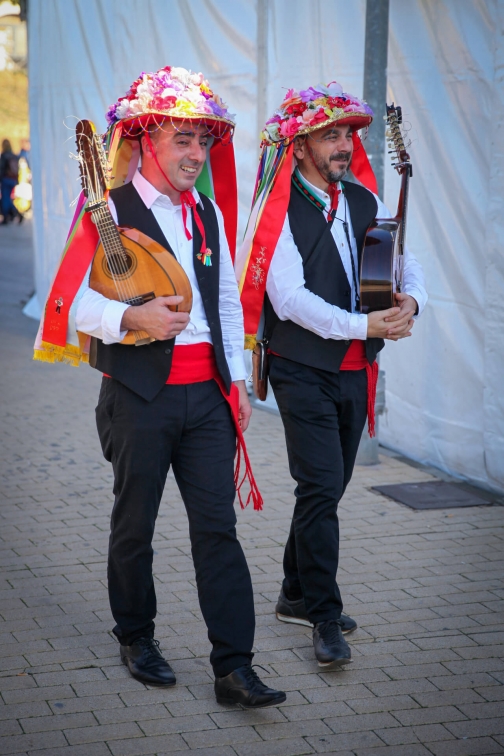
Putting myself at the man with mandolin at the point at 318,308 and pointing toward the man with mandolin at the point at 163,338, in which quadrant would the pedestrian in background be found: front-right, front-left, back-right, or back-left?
back-right

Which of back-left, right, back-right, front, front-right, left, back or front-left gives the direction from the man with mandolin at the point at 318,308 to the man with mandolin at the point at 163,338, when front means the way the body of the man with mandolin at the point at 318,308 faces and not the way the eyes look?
right

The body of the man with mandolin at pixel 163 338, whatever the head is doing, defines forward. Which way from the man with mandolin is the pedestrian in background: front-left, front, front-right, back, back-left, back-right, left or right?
back-left

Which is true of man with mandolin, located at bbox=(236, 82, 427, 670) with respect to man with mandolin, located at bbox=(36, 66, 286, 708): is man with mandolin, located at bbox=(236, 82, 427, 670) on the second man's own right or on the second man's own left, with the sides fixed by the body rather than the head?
on the second man's own left

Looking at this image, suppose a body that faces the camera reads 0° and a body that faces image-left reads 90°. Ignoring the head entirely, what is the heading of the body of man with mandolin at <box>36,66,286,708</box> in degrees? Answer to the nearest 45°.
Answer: approximately 315°

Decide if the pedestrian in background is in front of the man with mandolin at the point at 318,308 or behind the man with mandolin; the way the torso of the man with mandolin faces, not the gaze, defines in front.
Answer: behind

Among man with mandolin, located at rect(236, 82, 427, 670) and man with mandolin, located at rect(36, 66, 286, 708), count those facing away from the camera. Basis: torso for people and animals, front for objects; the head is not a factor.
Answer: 0

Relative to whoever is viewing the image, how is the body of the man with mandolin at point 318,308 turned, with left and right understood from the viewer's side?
facing the viewer and to the right of the viewer

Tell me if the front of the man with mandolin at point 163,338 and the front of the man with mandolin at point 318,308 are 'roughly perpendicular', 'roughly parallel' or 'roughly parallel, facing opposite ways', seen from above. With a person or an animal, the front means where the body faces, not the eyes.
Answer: roughly parallel

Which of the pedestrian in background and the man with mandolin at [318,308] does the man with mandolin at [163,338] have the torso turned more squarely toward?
the man with mandolin
